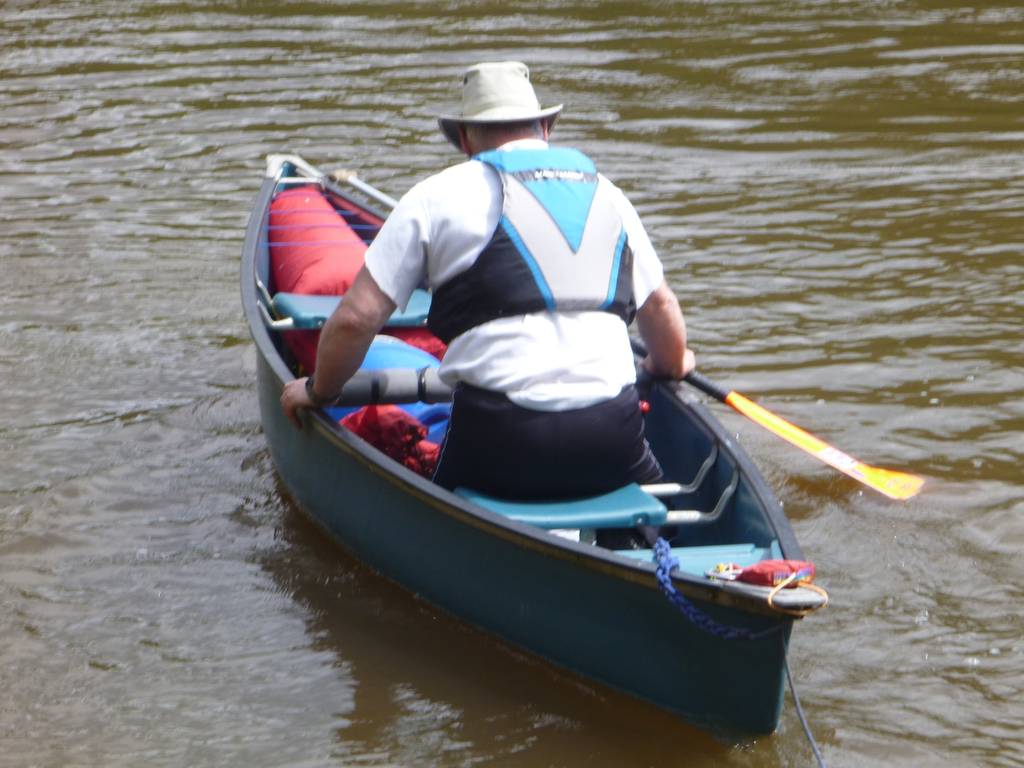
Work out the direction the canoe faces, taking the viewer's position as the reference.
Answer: facing away from the viewer and to the left of the viewer

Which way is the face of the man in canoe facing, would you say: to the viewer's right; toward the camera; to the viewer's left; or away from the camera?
away from the camera
